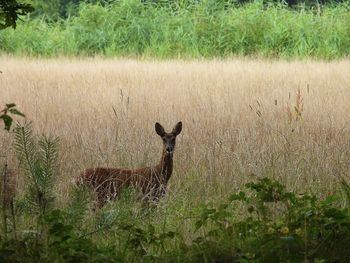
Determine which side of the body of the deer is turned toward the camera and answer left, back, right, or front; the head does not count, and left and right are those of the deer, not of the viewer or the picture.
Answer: right
